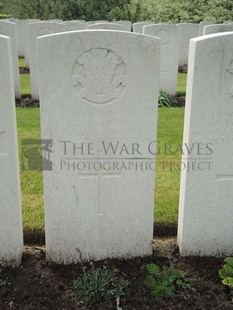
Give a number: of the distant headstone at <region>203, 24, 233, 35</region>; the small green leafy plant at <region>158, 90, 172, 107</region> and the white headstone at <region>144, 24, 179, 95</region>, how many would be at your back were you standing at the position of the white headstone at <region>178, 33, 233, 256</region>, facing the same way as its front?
3

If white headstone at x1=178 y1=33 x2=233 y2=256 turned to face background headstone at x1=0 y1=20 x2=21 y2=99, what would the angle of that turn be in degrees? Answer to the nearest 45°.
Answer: approximately 135° to its right

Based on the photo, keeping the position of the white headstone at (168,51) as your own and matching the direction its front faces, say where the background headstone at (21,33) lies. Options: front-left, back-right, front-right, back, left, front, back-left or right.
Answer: back-right

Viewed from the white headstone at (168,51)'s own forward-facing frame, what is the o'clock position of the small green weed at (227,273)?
The small green weed is roughly at 12 o'clock from the white headstone.

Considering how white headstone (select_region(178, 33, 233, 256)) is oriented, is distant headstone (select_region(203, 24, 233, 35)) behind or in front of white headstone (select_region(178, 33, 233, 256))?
behind

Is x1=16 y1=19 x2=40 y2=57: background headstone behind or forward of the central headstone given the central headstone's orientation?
behind

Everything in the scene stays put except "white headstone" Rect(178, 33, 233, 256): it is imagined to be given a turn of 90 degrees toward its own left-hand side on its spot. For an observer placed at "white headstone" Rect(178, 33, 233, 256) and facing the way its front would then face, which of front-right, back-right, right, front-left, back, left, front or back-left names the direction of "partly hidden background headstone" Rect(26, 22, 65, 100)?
back-left

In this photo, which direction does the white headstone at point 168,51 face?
toward the camera

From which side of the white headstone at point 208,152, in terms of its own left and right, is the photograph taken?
front

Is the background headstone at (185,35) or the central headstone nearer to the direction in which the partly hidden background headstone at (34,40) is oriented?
the central headstone

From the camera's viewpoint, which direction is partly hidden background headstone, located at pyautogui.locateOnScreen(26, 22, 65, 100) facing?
toward the camera

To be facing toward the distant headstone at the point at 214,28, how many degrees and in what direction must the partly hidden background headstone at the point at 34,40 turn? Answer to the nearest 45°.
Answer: approximately 90° to its left

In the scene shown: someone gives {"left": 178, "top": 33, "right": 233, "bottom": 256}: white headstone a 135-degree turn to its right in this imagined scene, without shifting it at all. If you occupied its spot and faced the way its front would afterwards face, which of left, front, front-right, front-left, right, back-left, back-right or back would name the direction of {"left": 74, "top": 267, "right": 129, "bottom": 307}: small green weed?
left

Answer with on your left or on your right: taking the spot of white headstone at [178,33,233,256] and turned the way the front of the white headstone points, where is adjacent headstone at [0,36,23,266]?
on your right

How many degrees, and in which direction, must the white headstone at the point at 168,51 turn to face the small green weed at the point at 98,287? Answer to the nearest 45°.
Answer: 0° — it already faces it

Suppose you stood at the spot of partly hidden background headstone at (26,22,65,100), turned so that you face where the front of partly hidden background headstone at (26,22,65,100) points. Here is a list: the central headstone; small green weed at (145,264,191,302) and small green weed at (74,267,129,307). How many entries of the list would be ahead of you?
3
